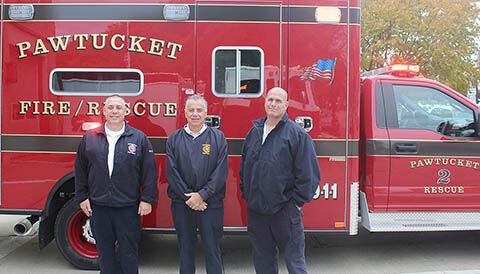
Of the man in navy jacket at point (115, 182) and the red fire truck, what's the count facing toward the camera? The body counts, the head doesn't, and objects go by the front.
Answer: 1

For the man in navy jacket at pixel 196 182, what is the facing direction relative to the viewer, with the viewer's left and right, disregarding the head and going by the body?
facing the viewer

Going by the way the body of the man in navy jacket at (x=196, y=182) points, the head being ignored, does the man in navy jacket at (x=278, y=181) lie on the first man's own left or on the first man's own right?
on the first man's own left

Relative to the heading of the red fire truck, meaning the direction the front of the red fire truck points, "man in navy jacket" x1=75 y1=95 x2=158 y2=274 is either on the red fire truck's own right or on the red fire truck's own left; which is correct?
on the red fire truck's own right

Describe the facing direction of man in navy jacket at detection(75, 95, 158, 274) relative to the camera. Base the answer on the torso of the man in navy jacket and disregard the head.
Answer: toward the camera

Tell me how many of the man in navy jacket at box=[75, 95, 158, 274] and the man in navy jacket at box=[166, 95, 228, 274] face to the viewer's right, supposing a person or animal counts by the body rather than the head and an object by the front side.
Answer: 0

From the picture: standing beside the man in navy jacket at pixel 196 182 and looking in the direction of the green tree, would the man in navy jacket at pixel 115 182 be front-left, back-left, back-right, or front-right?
back-left

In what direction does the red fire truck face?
to the viewer's right

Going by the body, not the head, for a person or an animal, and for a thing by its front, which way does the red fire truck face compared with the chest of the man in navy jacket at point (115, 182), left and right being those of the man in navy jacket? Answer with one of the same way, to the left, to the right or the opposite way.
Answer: to the left

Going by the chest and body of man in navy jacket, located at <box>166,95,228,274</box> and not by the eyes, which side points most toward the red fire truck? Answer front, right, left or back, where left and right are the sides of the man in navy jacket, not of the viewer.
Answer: back

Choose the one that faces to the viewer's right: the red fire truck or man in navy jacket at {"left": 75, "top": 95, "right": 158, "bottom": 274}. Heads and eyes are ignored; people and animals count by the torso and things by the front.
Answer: the red fire truck

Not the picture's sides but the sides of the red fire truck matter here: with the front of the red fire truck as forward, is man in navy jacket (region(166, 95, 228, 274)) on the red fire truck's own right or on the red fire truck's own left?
on the red fire truck's own right
